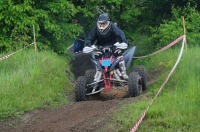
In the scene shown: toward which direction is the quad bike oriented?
toward the camera
